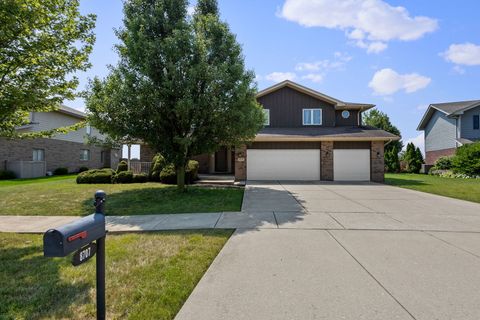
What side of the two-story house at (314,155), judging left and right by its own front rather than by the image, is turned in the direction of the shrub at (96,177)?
right

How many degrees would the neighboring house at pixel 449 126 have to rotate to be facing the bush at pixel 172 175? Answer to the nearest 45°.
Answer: approximately 90° to its right

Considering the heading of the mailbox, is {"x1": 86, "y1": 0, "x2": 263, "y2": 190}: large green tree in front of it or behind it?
behind

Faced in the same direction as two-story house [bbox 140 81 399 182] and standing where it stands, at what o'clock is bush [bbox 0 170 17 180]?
The bush is roughly at 3 o'clock from the two-story house.

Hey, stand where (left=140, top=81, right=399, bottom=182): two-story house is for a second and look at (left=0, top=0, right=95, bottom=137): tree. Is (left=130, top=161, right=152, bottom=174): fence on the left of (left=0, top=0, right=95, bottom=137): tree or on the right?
right

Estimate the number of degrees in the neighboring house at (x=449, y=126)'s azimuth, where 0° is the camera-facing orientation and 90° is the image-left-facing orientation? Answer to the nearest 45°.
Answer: approximately 315°

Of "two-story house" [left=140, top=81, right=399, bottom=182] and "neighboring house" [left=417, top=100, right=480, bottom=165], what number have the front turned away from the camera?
0

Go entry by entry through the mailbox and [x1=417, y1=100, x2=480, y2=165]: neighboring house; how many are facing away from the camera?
0

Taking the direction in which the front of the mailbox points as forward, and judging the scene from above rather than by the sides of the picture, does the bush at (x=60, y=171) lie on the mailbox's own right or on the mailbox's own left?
on the mailbox's own right

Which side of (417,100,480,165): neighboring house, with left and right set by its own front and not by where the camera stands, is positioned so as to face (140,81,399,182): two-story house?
right

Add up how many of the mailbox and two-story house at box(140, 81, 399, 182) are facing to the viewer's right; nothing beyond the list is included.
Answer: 0

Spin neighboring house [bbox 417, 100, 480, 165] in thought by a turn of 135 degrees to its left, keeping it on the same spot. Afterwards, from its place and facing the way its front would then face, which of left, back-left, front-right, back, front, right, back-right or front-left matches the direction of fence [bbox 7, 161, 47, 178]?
back-left

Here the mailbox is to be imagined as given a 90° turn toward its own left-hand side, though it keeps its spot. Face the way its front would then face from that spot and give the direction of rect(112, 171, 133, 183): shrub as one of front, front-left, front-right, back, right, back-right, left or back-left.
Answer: back-left

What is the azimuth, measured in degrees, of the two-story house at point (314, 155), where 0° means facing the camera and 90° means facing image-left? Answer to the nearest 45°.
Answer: approximately 0°

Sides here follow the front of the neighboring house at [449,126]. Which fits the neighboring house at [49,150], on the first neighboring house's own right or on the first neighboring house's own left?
on the first neighboring house's own right
